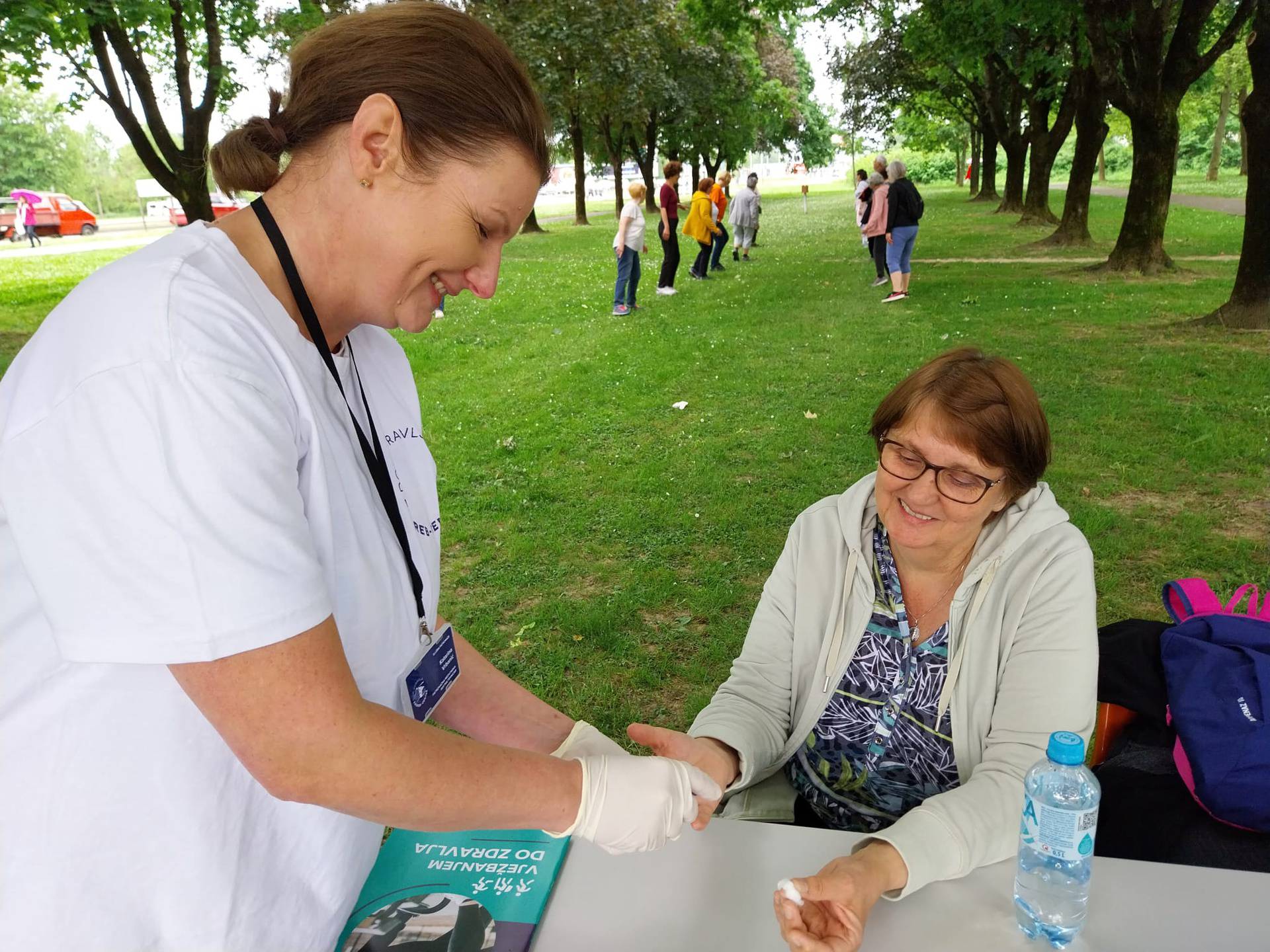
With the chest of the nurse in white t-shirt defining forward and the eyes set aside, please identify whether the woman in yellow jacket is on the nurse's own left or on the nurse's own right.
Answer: on the nurse's own left

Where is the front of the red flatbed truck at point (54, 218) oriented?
to the viewer's right

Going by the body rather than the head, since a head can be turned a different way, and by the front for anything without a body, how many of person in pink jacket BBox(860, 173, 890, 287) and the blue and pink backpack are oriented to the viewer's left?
1

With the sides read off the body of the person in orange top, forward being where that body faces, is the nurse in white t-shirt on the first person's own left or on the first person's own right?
on the first person's own right

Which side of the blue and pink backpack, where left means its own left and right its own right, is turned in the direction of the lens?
front

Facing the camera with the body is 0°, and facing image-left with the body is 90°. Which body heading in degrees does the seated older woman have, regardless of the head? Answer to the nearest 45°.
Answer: approximately 45°

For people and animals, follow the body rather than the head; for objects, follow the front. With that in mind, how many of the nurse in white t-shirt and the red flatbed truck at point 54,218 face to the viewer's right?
2

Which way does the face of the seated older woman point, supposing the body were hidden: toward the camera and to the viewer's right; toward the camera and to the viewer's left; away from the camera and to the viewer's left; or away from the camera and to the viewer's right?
toward the camera and to the viewer's left

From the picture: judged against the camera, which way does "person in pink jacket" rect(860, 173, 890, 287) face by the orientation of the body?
to the viewer's left

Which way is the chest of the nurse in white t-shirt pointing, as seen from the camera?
to the viewer's right

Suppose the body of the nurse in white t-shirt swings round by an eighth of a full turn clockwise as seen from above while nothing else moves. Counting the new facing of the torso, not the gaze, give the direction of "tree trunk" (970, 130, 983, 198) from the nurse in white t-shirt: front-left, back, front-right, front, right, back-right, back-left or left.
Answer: left

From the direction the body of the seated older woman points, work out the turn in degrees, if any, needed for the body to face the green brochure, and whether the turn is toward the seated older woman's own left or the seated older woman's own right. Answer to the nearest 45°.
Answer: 0° — they already face it
